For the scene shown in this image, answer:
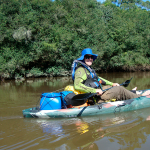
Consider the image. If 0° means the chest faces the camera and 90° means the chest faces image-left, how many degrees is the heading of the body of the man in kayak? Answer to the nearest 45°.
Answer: approximately 270°

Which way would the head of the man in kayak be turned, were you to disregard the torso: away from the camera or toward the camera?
toward the camera

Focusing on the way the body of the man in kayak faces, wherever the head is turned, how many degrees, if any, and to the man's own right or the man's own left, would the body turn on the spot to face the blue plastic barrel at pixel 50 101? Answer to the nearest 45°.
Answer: approximately 180°
